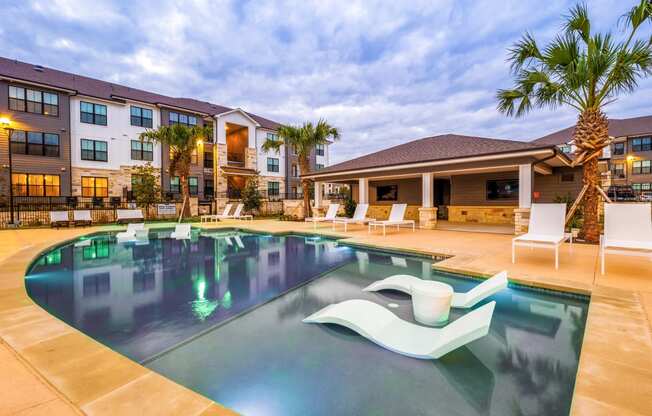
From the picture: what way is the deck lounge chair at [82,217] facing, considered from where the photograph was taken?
facing the viewer and to the right of the viewer

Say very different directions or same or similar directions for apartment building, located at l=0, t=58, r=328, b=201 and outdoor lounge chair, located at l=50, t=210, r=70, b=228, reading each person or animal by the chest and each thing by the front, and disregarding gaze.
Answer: same or similar directions

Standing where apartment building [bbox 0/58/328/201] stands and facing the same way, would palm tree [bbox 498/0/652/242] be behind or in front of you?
in front

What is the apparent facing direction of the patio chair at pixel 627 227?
toward the camera

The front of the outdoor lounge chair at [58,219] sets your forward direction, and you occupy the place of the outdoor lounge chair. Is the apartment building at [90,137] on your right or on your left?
on your left

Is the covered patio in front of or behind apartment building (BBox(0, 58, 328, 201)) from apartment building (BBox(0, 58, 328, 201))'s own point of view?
in front

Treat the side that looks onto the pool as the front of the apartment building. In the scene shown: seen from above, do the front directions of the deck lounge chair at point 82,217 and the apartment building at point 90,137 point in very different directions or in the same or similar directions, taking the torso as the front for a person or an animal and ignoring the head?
same or similar directions

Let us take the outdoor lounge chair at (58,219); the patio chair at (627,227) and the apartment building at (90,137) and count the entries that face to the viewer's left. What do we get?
0

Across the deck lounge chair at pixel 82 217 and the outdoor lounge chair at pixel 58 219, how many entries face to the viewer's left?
0

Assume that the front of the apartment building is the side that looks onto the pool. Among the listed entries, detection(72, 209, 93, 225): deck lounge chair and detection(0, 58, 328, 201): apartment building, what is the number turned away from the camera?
0

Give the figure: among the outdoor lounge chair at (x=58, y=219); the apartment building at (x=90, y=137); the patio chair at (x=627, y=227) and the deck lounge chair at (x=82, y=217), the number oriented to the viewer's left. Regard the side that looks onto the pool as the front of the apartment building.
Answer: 0

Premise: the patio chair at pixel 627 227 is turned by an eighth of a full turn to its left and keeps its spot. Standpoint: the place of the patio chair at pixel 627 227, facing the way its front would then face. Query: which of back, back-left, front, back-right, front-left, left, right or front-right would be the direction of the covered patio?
back
